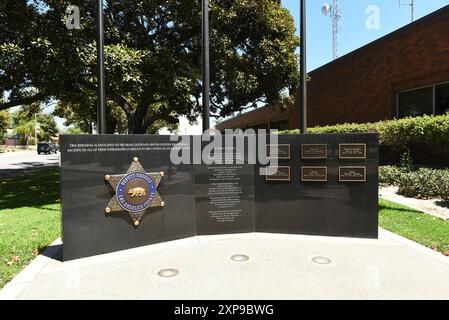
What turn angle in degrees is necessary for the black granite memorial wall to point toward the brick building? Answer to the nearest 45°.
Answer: approximately 135° to its left

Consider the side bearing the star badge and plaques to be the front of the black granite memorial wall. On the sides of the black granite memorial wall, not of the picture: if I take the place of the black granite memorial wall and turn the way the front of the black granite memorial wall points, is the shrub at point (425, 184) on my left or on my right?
on my left

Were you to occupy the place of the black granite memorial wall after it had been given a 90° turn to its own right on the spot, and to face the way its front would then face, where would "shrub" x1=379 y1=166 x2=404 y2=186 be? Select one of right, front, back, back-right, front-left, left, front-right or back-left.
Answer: back-right

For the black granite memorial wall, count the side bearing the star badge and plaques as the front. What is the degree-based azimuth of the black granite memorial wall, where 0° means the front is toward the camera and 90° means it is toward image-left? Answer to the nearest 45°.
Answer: approximately 0°

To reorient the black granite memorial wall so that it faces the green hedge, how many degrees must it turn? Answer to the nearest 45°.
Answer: approximately 135° to its left
